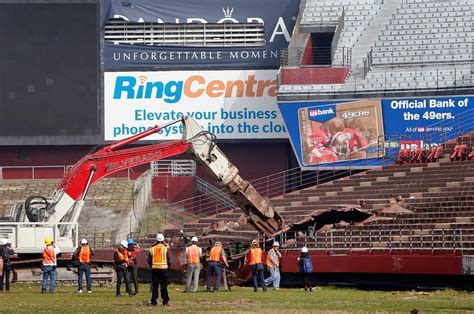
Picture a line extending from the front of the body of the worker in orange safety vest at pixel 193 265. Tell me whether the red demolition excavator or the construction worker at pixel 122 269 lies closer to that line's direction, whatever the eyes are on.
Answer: the red demolition excavator

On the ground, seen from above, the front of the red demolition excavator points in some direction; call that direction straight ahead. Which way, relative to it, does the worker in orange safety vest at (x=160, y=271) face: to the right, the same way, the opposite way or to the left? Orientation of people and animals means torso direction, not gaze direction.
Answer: to the left

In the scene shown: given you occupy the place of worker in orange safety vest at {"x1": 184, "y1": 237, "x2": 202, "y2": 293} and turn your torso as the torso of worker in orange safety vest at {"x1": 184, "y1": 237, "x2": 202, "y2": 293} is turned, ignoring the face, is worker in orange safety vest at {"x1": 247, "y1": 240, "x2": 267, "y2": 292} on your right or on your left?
on your right

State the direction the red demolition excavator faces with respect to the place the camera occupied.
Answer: facing to the right of the viewer

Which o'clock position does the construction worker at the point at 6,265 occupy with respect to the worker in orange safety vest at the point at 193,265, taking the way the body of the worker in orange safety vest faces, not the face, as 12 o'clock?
The construction worker is roughly at 9 o'clock from the worker in orange safety vest.

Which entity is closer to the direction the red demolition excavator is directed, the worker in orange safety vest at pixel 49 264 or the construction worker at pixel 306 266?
the construction worker

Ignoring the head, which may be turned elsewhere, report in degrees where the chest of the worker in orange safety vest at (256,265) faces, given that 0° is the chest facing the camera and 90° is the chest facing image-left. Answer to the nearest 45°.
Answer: approximately 180°

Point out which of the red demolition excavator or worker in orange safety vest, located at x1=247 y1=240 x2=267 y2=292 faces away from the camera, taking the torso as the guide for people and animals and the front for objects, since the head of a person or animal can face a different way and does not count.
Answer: the worker in orange safety vest

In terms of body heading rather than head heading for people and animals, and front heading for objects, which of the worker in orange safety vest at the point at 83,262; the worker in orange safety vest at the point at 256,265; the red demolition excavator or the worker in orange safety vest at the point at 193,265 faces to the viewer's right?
the red demolition excavator

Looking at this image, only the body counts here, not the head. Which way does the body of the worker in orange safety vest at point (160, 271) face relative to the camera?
away from the camera
